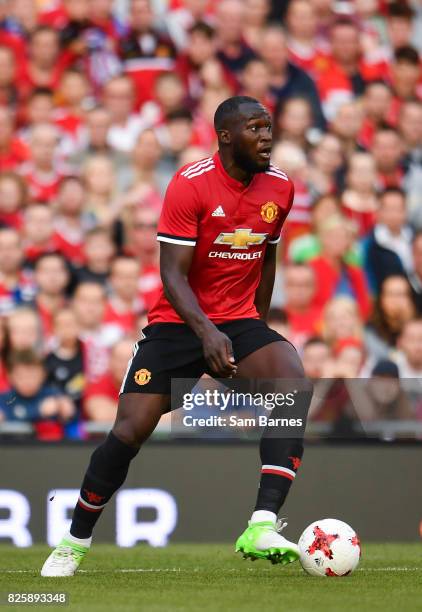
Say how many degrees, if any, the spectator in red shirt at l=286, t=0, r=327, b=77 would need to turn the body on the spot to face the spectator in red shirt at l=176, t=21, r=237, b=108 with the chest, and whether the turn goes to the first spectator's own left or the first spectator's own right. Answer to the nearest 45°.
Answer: approximately 45° to the first spectator's own right

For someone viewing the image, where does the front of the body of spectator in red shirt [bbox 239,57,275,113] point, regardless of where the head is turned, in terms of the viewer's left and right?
facing the viewer

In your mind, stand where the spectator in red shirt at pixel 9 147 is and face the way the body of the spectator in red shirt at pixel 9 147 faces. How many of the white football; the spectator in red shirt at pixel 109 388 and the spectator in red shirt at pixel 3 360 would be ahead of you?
3

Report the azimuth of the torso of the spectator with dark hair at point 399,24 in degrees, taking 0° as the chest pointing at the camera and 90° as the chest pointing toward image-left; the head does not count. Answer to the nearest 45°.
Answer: approximately 0°

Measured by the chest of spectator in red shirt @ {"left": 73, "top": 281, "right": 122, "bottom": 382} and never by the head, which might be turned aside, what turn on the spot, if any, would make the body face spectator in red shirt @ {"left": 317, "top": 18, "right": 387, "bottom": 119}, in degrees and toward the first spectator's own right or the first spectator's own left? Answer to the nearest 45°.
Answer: approximately 135° to the first spectator's own left

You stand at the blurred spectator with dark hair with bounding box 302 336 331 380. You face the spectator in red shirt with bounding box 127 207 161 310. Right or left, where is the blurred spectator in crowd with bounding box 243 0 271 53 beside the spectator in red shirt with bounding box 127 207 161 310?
right

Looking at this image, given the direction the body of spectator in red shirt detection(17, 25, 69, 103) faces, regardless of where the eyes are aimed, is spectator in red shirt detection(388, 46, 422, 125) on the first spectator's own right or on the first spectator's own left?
on the first spectator's own left

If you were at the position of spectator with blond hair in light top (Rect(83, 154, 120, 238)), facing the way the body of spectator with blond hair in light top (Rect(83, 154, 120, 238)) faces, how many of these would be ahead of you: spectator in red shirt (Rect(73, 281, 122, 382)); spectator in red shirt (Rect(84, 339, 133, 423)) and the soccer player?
3

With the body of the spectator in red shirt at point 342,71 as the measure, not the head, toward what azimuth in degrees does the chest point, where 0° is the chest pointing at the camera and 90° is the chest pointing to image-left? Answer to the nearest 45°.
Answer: approximately 0°

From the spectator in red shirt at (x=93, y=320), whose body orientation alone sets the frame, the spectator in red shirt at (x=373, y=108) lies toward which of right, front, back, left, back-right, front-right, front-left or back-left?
back-left

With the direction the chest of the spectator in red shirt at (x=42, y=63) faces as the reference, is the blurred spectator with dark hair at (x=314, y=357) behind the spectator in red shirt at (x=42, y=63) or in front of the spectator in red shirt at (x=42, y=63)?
in front

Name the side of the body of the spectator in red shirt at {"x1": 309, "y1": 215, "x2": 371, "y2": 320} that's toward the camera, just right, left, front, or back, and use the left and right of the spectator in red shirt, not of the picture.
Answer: front

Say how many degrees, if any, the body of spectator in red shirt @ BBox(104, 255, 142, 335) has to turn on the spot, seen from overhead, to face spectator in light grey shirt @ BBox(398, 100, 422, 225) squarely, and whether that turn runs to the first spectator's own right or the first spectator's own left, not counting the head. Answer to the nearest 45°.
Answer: approximately 135° to the first spectator's own left

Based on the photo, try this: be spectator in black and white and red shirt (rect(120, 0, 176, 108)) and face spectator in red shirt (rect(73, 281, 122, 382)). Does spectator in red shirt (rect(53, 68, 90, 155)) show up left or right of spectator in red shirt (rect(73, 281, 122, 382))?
right

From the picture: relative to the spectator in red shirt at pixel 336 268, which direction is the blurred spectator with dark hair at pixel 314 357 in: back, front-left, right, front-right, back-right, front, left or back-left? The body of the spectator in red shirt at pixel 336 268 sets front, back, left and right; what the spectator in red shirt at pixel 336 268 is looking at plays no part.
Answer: front

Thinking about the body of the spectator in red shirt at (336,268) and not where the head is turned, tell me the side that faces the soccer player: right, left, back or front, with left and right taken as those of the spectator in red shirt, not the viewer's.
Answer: front
